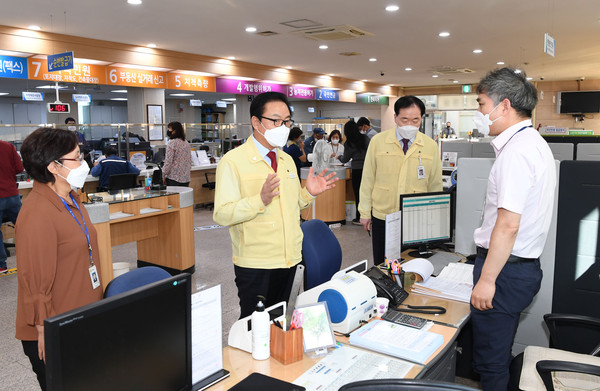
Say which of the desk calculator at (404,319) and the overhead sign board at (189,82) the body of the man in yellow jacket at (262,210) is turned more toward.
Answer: the desk calculator

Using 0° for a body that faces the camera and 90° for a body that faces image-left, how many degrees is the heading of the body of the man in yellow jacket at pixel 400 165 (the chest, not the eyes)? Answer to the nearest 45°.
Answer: approximately 0°

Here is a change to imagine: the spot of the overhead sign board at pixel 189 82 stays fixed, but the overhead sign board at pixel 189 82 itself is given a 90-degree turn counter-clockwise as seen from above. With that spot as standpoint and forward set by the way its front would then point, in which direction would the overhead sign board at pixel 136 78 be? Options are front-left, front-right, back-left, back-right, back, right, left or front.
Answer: back

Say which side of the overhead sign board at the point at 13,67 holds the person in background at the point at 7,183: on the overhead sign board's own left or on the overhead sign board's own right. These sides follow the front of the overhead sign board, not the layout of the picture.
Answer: on the overhead sign board's own right

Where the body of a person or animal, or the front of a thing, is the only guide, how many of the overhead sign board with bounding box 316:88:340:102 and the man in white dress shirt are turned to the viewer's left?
1

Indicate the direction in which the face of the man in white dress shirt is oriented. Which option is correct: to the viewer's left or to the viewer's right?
to the viewer's left

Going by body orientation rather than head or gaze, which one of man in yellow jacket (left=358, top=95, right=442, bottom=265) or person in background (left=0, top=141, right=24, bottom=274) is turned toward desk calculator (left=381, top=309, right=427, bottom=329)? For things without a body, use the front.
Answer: the man in yellow jacket

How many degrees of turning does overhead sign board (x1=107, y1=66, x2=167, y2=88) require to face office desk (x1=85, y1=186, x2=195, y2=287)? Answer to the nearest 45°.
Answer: approximately 45° to its right

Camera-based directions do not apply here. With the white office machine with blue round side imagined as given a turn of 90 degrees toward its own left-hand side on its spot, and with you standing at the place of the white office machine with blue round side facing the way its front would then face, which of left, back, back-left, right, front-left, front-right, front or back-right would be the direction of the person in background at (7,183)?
back
